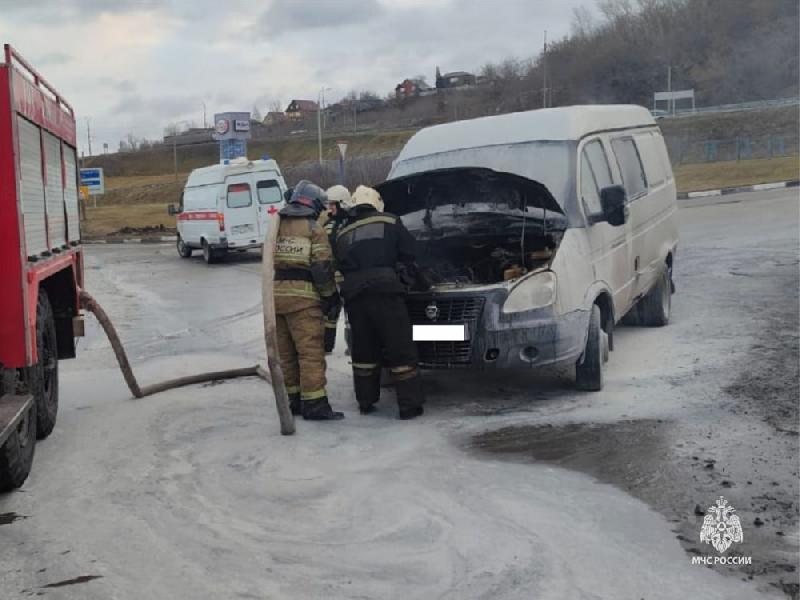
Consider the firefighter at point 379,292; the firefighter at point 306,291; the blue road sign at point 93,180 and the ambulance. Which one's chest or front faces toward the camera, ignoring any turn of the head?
the blue road sign

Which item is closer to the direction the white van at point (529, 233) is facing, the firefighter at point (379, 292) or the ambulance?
the firefighter

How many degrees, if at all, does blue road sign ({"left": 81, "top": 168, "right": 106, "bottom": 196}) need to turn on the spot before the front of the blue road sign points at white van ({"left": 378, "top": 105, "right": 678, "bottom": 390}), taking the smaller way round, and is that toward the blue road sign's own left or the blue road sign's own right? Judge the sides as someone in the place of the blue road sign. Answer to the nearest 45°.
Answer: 0° — it already faces it

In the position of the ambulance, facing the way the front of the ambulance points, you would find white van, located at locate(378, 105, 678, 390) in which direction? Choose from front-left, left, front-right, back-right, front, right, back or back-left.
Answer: back-left

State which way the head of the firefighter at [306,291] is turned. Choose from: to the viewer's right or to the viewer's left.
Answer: to the viewer's right

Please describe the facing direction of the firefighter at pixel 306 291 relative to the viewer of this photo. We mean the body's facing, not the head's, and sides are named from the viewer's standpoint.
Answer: facing away from the viewer and to the right of the viewer

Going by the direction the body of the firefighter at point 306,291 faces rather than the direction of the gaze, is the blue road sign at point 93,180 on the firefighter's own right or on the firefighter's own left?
on the firefighter's own left

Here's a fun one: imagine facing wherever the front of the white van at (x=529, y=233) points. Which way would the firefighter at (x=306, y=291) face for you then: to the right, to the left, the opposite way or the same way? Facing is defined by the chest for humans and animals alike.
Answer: the opposite way
